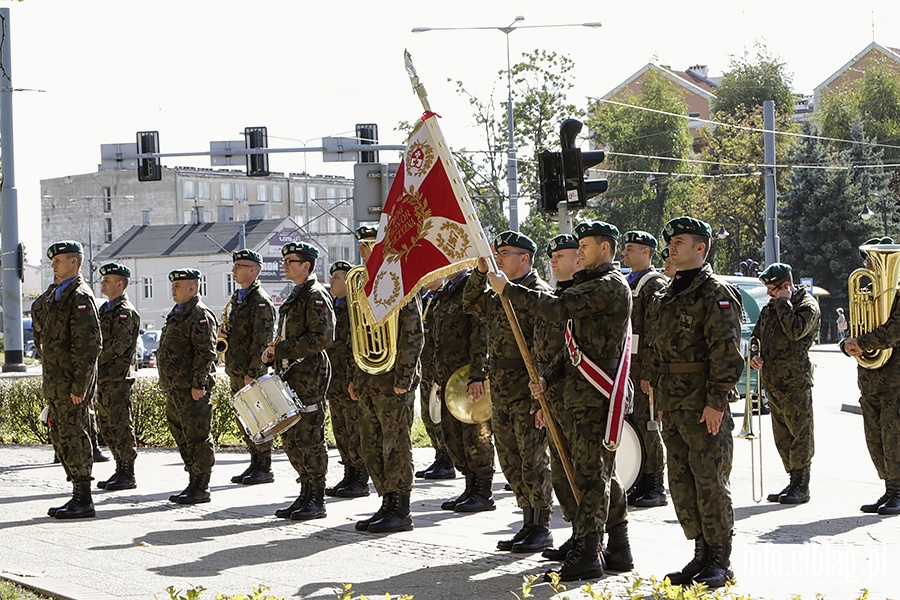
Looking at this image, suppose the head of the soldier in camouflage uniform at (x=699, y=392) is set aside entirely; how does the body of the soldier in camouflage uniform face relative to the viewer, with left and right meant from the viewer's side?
facing the viewer and to the left of the viewer

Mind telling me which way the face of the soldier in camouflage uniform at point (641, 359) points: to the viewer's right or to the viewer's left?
to the viewer's left

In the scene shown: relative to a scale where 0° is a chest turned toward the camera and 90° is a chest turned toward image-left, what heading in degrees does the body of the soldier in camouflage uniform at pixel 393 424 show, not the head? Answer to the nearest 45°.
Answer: approximately 45°

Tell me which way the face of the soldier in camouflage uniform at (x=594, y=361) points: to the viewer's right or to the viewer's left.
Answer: to the viewer's left

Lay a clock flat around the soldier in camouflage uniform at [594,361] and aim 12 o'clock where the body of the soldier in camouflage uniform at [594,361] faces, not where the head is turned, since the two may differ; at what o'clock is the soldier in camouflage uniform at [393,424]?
the soldier in camouflage uniform at [393,424] is roughly at 2 o'clock from the soldier in camouflage uniform at [594,361].

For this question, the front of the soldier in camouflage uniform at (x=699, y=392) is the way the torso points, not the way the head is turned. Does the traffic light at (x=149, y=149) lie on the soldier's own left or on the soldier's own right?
on the soldier's own right

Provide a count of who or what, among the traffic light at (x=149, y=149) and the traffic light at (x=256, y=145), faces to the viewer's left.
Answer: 0

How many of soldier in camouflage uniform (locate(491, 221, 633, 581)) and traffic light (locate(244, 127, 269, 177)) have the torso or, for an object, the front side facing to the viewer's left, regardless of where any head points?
1

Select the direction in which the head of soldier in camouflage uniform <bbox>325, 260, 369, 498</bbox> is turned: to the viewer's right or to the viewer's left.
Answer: to the viewer's left

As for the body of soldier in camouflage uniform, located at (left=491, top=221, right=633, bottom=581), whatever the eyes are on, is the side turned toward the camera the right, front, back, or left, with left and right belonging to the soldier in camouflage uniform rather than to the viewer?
left
